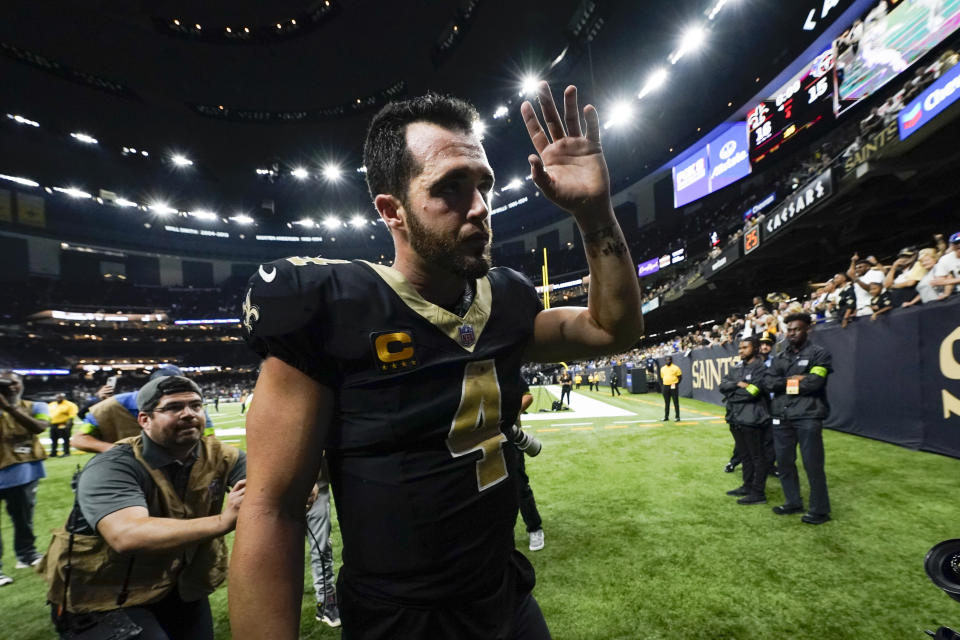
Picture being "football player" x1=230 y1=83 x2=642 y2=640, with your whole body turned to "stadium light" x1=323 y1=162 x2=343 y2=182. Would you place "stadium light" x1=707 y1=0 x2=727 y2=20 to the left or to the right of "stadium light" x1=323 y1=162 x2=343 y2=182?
right

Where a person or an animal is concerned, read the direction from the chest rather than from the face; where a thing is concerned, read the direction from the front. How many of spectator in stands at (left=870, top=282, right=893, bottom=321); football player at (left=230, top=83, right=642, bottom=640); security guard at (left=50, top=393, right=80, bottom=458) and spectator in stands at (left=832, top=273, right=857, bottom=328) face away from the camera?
0

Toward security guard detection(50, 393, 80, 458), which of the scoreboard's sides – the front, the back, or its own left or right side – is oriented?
front

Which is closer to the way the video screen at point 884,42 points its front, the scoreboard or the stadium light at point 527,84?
the stadium light

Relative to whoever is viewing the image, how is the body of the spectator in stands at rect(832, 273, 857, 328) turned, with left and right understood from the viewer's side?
facing the viewer and to the left of the viewer

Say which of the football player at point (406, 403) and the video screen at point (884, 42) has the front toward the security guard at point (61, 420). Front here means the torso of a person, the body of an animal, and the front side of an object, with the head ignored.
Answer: the video screen

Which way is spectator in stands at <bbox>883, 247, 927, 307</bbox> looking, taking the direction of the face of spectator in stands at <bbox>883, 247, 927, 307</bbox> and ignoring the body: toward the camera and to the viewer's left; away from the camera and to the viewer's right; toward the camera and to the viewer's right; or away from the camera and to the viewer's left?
toward the camera and to the viewer's left

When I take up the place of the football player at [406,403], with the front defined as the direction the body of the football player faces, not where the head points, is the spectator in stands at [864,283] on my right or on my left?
on my left

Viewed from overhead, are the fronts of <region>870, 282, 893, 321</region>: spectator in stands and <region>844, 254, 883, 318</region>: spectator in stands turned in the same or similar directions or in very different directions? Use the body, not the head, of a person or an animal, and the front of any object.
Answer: same or similar directions

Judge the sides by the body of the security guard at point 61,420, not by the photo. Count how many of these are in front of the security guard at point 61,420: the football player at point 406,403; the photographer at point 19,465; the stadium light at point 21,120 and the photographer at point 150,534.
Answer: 3

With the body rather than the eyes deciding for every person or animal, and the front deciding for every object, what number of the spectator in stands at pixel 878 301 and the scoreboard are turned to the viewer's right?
0
